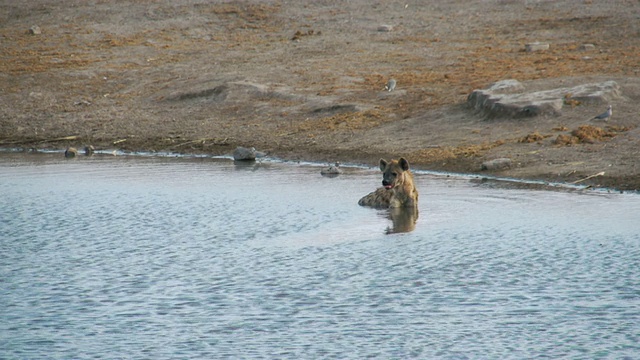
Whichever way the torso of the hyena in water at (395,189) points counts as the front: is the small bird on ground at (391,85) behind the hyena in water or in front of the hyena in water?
behind

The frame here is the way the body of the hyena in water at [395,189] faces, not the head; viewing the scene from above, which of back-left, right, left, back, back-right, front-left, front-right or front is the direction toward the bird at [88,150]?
back
